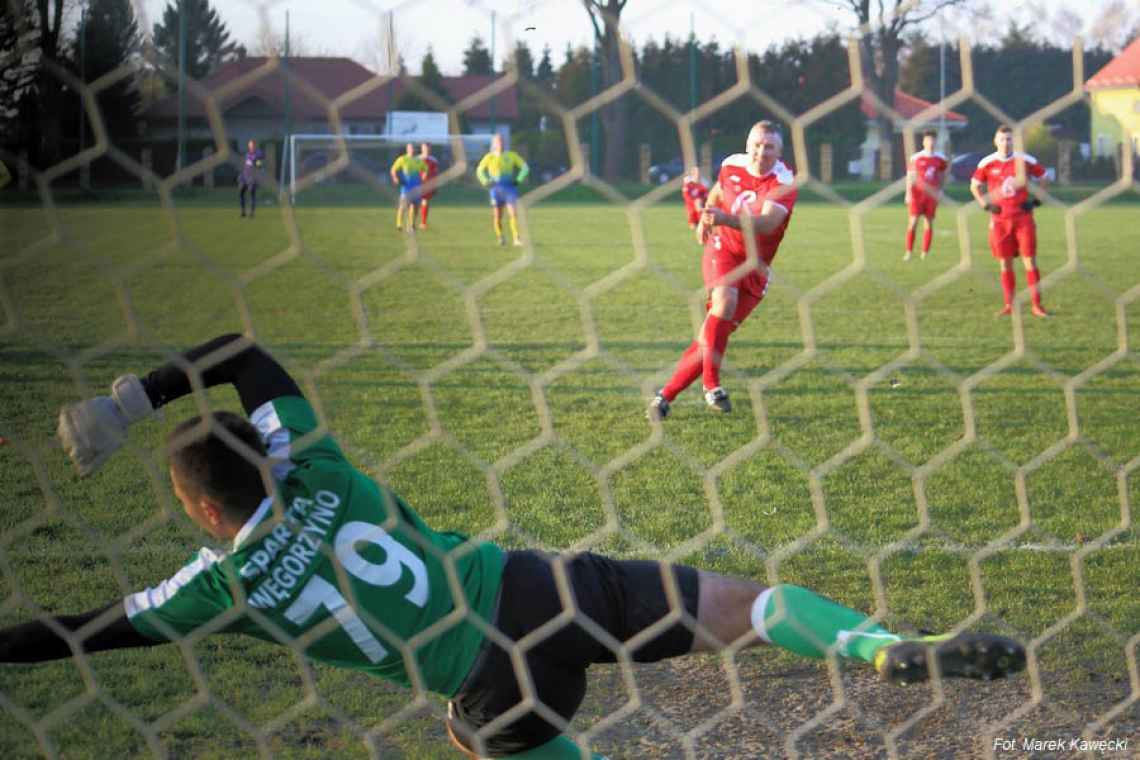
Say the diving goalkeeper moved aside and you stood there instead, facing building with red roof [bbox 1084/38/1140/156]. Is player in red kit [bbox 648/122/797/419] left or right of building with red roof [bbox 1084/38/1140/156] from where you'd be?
left

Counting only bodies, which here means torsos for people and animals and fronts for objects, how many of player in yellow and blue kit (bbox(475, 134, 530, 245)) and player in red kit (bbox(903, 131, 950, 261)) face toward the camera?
2

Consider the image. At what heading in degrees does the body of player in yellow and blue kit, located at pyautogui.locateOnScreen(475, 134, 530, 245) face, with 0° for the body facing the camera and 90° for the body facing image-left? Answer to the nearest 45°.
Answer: approximately 0°
